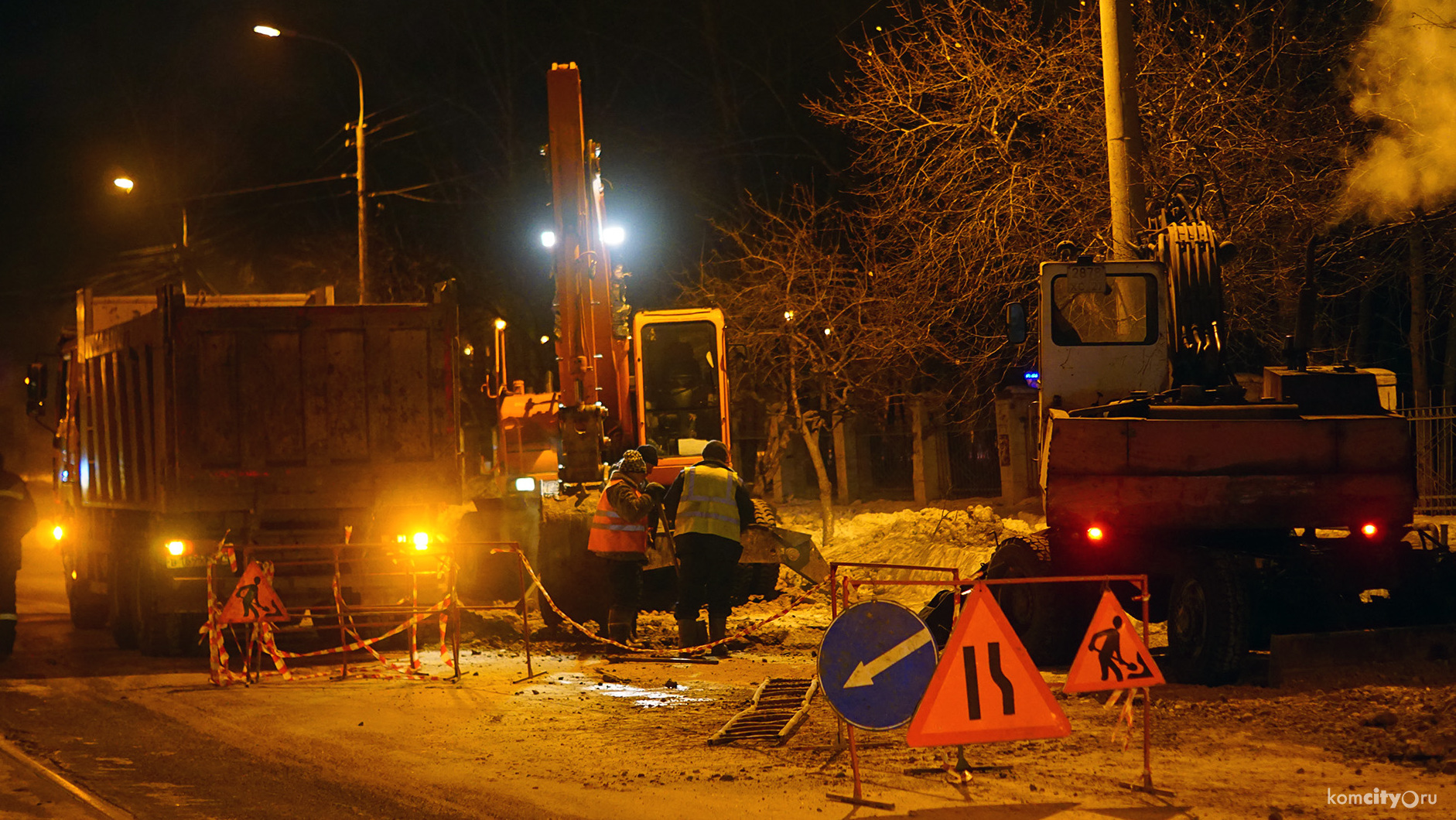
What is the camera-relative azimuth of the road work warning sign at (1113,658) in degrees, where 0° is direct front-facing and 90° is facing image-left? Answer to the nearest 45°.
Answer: approximately 0°

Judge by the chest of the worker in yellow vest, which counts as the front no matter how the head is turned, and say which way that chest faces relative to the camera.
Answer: away from the camera

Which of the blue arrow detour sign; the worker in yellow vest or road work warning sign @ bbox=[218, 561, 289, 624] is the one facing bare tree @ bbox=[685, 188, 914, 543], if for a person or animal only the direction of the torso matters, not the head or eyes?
the worker in yellow vest

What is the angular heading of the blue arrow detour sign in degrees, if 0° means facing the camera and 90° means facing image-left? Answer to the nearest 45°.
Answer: approximately 0°

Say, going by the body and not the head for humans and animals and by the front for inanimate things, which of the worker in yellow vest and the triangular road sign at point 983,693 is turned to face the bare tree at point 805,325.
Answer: the worker in yellow vest

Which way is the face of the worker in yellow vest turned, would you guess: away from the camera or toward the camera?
away from the camera

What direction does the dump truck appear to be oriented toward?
away from the camera
